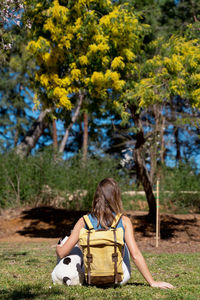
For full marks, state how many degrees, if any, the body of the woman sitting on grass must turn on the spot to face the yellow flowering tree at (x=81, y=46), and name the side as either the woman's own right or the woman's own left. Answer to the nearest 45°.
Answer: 0° — they already face it

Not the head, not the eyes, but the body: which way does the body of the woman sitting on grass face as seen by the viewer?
away from the camera

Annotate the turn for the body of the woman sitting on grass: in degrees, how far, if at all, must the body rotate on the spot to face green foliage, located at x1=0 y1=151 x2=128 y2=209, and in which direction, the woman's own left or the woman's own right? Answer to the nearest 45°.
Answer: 0° — they already face it

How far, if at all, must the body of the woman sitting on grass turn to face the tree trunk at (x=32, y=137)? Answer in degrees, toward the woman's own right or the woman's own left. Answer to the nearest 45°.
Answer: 0° — they already face it

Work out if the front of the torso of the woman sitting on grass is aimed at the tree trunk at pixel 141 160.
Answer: yes
